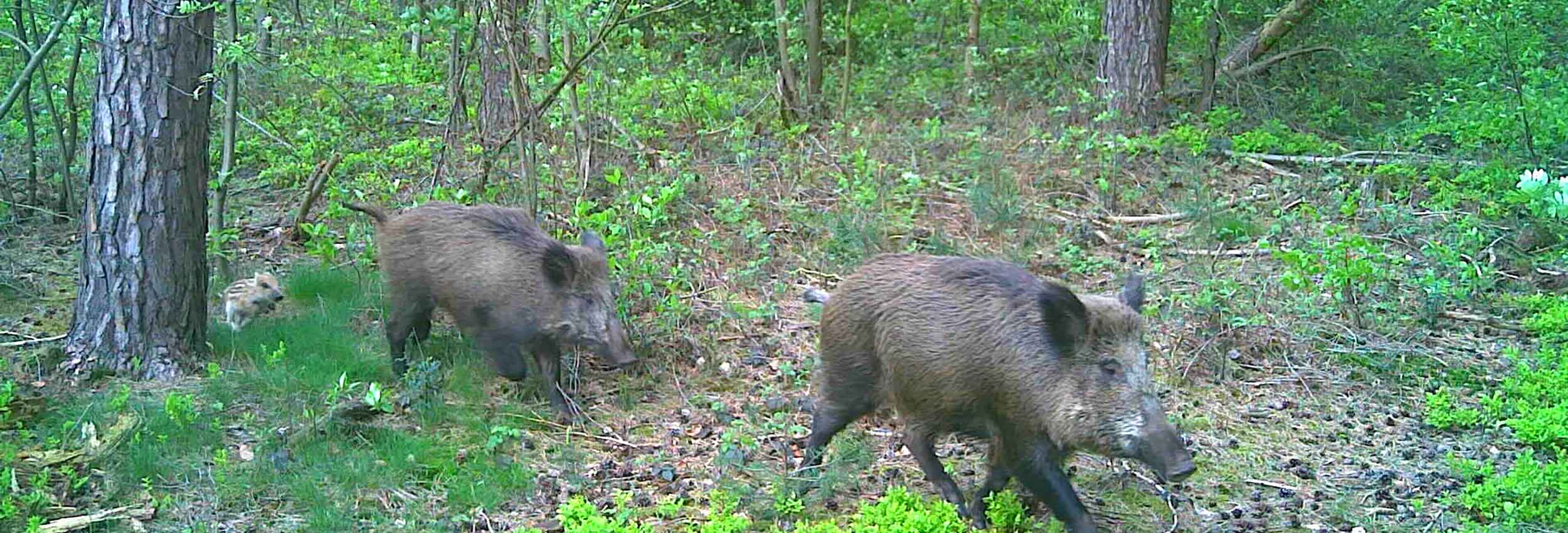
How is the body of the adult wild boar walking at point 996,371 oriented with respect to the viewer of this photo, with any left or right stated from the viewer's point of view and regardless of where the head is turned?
facing the viewer and to the right of the viewer

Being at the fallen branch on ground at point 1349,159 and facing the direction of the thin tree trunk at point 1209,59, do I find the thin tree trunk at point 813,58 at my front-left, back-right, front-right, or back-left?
front-left

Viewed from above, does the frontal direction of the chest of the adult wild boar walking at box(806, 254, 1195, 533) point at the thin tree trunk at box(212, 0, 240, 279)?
no

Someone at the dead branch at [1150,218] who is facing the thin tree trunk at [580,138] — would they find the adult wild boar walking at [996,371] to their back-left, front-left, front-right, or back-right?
front-left

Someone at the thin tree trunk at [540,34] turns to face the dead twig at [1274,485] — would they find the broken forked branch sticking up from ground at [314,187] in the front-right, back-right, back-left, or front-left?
front-right

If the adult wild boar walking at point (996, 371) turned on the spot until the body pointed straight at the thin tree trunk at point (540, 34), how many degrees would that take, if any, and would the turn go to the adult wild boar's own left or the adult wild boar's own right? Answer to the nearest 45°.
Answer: approximately 180°

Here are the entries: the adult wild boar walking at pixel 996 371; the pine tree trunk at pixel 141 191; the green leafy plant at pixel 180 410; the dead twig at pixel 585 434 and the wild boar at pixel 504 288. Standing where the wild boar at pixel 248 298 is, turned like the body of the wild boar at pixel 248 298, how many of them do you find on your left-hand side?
0

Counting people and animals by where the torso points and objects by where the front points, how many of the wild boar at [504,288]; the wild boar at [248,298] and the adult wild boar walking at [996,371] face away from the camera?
0

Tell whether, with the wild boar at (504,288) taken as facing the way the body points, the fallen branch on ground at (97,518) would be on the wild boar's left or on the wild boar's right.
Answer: on the wild boar's right

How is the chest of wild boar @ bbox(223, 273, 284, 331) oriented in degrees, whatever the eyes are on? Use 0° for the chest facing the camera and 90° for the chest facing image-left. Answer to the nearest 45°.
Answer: approximately 270°

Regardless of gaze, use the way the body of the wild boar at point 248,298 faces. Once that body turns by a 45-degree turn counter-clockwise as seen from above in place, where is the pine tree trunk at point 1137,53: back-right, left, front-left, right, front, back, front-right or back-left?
front-right

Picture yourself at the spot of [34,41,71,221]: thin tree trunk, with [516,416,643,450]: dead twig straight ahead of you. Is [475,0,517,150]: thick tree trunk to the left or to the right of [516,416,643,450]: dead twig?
left

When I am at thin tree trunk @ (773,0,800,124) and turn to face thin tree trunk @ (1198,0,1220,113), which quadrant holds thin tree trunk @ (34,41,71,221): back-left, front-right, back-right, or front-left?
back-right

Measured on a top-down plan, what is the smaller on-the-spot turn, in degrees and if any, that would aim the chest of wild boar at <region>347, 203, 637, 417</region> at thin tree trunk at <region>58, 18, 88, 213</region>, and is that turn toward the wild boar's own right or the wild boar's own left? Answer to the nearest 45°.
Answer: approximately 180°

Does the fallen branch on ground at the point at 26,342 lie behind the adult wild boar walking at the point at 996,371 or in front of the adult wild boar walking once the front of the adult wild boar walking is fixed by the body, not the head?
behind
